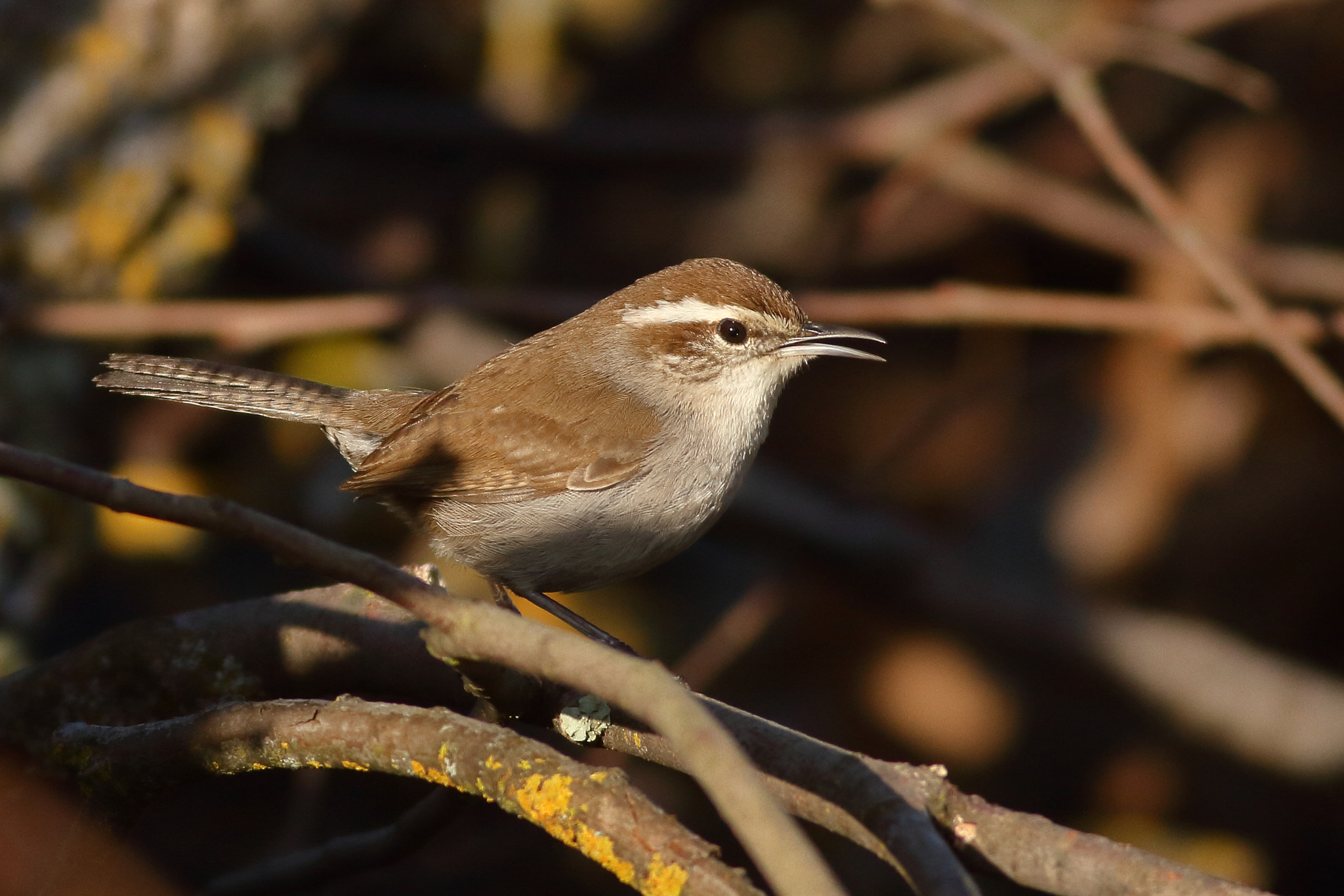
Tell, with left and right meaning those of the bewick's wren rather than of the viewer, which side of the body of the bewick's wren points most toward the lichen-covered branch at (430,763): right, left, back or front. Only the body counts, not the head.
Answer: right

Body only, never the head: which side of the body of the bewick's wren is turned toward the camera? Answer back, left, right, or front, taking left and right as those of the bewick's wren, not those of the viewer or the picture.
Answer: right

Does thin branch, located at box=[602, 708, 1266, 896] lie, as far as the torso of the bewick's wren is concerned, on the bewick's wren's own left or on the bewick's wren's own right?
on the bewick's wren's own right

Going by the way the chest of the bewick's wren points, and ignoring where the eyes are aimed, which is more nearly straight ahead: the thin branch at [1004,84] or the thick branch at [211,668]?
the thin branch

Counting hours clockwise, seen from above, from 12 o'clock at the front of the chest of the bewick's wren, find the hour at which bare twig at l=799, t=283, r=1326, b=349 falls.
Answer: The bare twig is roughly at 11 o'clock from the bewick's wren.

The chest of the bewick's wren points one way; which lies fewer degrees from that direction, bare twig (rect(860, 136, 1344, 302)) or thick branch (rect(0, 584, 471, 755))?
the bare twig

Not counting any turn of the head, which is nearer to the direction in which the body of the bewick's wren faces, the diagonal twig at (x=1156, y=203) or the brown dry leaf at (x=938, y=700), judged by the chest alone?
the diagonal twig
